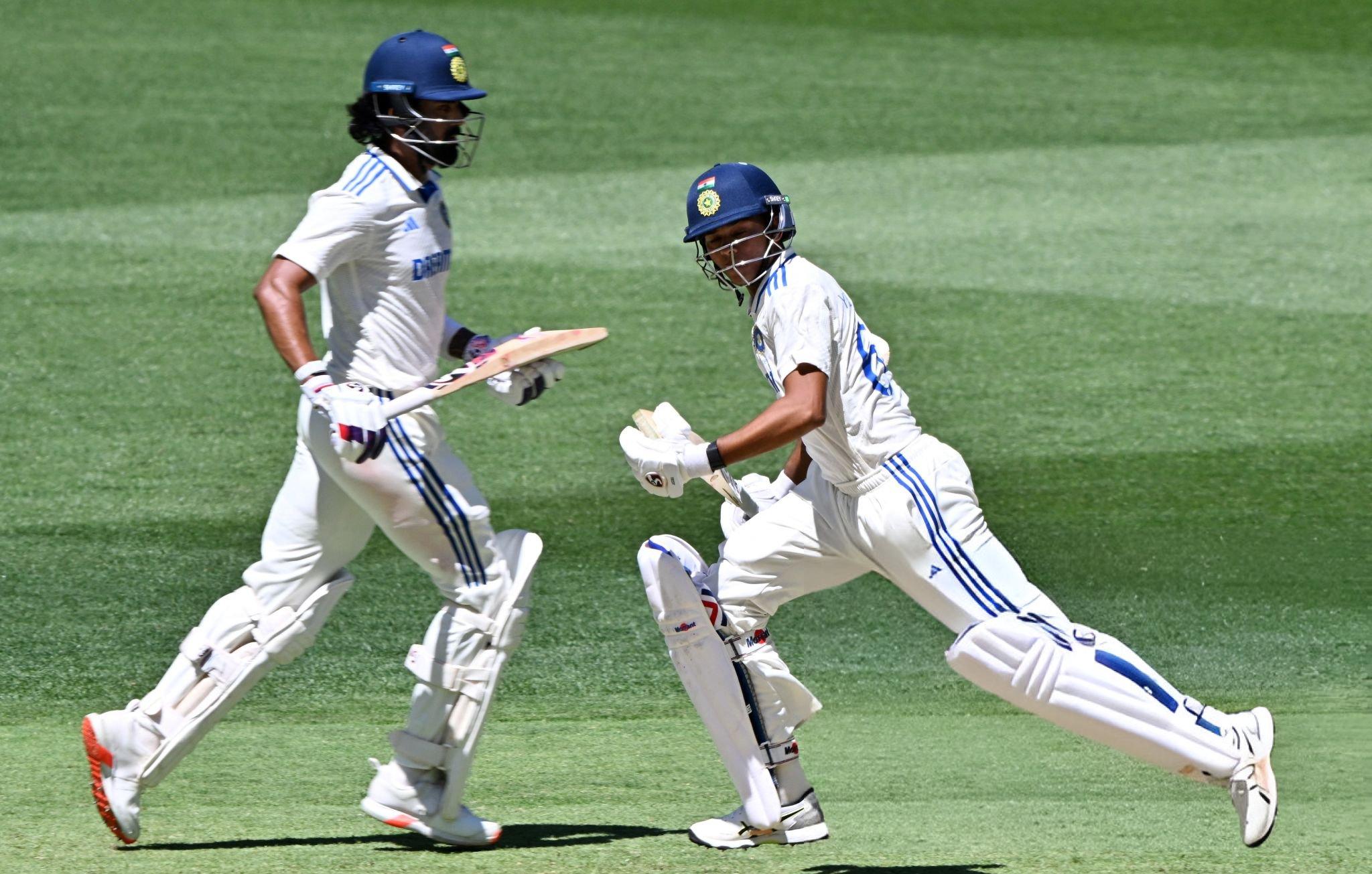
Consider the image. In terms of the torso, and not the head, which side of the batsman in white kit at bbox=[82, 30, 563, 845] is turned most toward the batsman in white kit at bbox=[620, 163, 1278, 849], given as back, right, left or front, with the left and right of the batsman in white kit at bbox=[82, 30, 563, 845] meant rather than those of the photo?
front

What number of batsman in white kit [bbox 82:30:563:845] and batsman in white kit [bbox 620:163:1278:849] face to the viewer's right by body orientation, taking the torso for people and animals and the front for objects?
1

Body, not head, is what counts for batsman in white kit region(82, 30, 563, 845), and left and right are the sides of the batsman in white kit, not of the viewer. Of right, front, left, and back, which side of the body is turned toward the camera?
right

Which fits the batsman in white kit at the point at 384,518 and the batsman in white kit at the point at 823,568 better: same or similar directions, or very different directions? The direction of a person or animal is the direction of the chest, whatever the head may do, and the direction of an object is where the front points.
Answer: very different directions

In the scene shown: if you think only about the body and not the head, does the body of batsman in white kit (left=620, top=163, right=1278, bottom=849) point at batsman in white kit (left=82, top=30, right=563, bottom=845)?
yes

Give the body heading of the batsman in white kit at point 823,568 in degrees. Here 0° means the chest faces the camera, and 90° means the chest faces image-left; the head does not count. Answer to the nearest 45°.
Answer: approximately 90°
